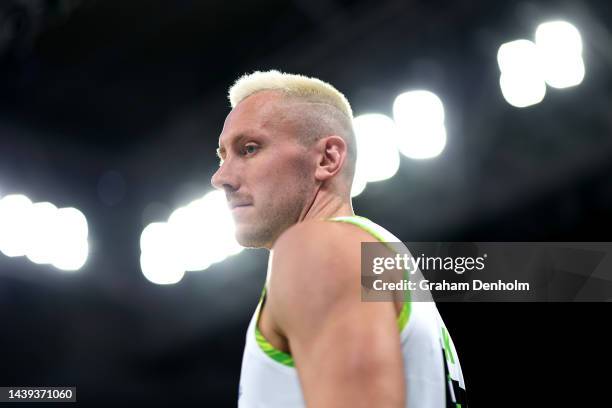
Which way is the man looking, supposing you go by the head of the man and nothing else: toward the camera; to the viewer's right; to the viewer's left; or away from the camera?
to the viewer's left

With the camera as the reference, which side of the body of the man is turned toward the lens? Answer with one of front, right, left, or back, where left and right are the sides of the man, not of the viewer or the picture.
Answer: left
